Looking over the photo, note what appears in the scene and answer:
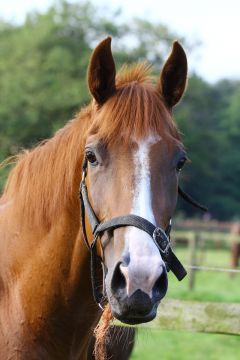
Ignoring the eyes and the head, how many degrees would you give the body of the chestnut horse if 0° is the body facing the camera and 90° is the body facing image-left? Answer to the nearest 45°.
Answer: approximately 315°
